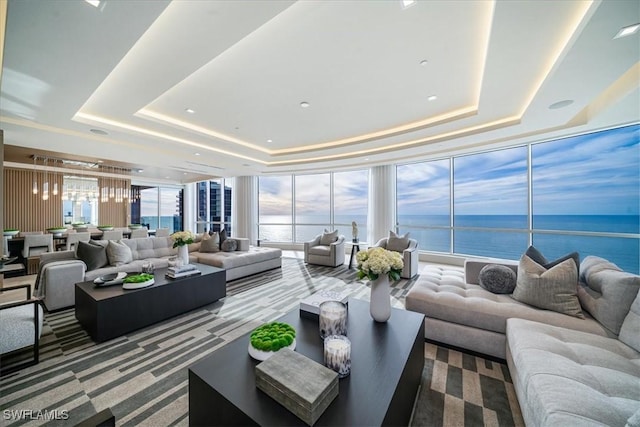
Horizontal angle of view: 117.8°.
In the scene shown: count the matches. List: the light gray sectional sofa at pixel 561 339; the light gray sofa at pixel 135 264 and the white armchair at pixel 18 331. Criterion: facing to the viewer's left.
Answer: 1

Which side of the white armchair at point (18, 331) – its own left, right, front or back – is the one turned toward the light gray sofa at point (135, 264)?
front

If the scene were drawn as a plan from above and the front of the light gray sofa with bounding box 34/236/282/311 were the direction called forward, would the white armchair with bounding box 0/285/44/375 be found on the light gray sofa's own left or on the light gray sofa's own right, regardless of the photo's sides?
on the light gray sofa's own right

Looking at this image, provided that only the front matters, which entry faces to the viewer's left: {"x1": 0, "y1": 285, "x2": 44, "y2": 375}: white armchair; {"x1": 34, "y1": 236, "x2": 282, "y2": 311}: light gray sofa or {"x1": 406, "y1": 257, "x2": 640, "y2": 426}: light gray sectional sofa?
the light gray sectional sofa

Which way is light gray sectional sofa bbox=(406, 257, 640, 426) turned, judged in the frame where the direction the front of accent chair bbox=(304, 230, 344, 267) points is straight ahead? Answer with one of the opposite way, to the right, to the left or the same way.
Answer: to the right

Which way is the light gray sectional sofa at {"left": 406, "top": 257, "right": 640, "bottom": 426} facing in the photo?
to the viewer's left

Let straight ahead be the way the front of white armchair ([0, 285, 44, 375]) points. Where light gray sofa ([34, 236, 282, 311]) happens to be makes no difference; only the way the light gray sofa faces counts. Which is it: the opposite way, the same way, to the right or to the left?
to the right

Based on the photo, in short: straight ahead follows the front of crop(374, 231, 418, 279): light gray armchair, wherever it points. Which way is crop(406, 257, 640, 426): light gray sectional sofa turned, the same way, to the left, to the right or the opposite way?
to the right

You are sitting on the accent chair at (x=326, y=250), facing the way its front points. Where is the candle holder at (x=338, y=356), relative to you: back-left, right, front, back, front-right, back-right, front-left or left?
front-left

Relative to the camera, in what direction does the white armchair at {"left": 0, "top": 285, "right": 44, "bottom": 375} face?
facing away from the viewer and to the right of the viewer

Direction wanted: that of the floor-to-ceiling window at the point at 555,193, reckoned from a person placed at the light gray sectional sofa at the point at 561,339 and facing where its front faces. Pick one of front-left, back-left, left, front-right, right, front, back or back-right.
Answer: right
